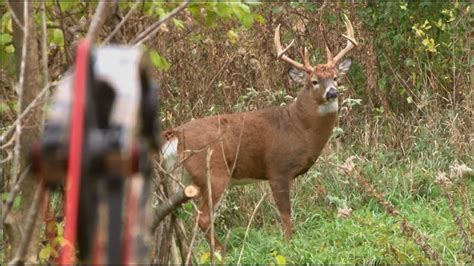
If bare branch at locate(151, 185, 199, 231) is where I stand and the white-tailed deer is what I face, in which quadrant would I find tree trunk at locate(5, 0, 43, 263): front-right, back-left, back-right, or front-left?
back-left

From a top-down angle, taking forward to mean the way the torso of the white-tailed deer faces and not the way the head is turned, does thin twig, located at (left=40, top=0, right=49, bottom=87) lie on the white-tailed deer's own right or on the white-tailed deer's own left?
on the white-tailed deer's own right

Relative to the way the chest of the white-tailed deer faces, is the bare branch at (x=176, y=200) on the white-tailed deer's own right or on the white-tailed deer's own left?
on the white-tailed deer's own right

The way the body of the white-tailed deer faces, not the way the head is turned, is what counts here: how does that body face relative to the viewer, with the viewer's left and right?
facing to the right of the viewer

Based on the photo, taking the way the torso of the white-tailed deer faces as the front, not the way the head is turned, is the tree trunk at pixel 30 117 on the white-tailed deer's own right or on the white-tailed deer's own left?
on the white-tailed deer's own right
